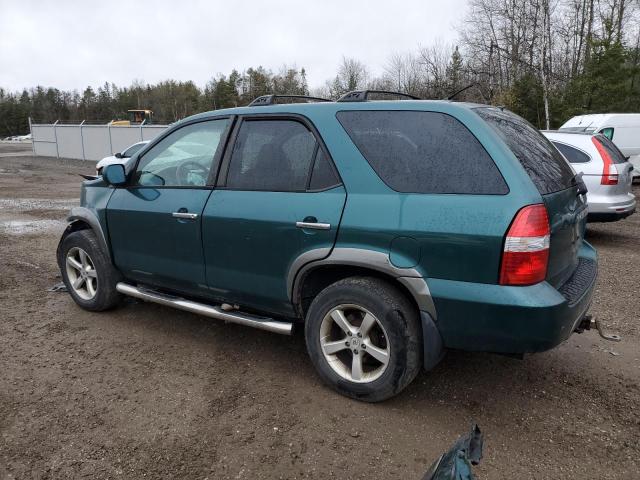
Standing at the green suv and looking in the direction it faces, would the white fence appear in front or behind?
in front

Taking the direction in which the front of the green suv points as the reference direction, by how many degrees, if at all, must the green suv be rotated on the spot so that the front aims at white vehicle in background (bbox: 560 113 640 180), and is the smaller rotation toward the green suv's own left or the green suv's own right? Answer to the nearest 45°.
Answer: approximately 90° to the green suv's own right

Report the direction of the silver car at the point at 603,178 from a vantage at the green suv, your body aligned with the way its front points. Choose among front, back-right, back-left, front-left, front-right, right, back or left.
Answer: right

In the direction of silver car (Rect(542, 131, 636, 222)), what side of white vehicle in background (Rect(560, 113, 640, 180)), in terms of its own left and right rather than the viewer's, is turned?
left

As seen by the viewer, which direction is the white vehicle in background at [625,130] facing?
to the viewer's left

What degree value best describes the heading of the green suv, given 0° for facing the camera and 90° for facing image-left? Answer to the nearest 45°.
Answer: approximately 135°

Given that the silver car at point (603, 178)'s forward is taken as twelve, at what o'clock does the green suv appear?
The green suv is roughly at 8 o'clock from the silver car.

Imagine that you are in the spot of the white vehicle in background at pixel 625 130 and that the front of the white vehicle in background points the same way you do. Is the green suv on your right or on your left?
on your left

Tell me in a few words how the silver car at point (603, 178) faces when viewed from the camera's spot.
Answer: facing away from the viewer and to the left of the viewer
